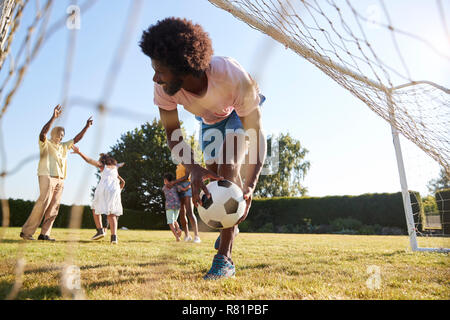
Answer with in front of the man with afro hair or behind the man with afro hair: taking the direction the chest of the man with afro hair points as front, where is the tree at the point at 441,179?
behind

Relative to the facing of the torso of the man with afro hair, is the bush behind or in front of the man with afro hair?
behind

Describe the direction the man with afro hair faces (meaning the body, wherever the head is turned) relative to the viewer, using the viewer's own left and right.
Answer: facing the viewer and to the left of the viewer

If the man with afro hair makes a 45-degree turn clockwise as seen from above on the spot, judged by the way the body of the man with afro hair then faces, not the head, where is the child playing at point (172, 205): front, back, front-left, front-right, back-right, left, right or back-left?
right
